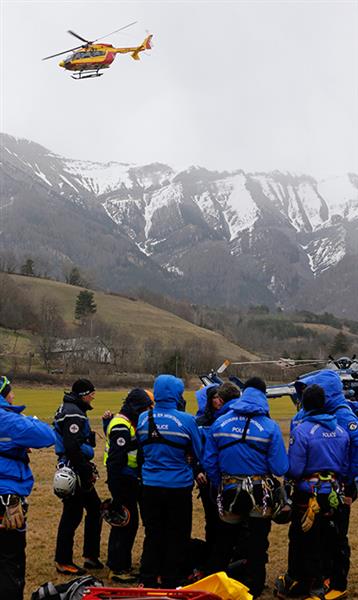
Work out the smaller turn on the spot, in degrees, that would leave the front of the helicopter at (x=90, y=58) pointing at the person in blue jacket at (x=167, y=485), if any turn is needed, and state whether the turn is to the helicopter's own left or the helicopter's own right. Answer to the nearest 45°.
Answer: approximately 45° to the helicopter's own left

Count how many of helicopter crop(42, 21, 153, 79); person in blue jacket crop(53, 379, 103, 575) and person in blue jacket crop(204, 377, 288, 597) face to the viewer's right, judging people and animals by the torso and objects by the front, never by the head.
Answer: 1

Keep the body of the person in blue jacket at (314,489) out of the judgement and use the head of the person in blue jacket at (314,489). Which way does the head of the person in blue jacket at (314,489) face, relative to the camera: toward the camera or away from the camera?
away from the camera

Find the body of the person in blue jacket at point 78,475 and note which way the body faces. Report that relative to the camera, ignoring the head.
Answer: to the viewer's right

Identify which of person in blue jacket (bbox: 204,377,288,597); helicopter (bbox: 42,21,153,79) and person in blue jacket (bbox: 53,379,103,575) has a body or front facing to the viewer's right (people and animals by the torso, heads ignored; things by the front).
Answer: person in blue jacket (bbox: 53,379,103,575)

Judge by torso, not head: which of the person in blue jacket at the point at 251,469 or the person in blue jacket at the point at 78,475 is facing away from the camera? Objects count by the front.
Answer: the person in blue jacket at the point at 251,469

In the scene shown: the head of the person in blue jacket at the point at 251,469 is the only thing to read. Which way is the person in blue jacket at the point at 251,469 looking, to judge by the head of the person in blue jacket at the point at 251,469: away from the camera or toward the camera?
away from the camera

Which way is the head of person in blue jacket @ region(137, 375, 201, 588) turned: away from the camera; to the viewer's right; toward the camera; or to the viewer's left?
away from the camera

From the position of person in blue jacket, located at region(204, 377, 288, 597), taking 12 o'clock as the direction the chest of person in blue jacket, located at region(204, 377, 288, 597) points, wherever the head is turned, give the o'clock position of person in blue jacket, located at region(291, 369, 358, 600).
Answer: person in blue jacket, located at region(291, 369, 358, 600) is roughly at 2 o'clock from person in blue jacket, located at region(204, 377, 288, 597).

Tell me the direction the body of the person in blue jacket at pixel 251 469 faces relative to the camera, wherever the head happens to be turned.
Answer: away from the camera
